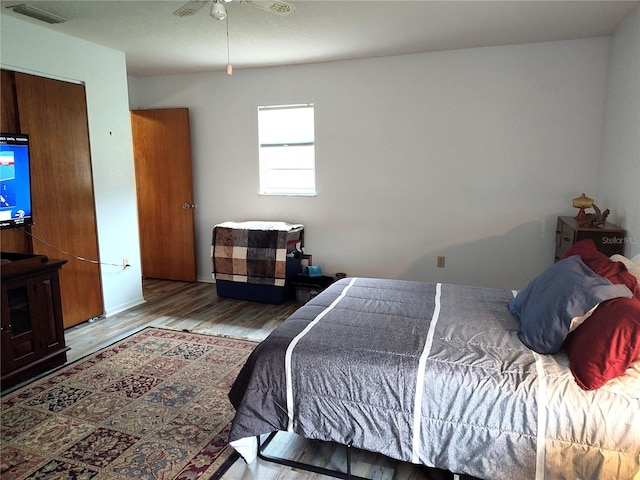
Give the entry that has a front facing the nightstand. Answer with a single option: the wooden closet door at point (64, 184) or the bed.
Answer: the wooden closet door

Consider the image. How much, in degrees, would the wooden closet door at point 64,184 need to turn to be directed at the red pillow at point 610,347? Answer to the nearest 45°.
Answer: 0° — it already faces it

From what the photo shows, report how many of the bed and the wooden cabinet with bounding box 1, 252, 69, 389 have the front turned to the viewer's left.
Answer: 1

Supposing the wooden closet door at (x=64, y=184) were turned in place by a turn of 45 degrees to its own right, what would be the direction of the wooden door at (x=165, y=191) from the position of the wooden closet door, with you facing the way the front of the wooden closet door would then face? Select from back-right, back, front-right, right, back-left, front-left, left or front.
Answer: back-left

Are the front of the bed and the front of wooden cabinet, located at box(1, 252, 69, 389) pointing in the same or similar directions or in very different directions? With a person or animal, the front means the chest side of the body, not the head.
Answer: very different directions

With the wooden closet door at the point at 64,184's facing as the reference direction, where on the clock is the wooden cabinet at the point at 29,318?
The wooden cabinet is roughly at 2 o'clock from the wooden closet door.

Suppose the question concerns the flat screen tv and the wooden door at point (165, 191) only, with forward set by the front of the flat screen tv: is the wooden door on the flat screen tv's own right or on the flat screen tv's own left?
on the flat screen tv's own left

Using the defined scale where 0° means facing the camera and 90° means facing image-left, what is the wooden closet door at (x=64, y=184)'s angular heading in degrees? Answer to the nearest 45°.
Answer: approximately 315°

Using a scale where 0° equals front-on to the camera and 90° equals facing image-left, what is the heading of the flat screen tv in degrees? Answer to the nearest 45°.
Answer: approximately 315°

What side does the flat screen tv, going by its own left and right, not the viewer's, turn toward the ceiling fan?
front

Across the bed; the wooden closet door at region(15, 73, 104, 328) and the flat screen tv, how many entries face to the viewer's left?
1

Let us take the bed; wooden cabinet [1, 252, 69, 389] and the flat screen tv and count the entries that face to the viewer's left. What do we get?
1

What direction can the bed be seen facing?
to the viewer's left
